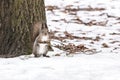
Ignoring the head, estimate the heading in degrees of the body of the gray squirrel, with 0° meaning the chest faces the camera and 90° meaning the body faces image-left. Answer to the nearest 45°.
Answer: approximately 315°

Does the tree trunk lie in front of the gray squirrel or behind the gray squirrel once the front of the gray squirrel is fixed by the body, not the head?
behind
